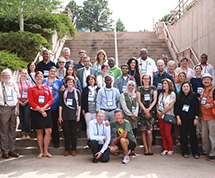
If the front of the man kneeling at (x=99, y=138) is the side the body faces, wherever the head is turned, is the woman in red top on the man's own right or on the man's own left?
on the man's own right

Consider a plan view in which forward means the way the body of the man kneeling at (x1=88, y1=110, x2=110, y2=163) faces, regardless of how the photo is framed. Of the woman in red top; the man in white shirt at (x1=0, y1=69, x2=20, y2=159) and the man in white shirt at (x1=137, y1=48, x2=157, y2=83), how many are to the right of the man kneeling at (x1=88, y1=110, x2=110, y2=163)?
2

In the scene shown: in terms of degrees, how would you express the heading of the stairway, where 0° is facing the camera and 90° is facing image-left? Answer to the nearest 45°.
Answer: approximately 0°

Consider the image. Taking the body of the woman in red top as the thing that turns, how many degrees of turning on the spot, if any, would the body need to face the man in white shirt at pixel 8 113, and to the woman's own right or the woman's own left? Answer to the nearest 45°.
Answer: approximately 90° to the woman's own right

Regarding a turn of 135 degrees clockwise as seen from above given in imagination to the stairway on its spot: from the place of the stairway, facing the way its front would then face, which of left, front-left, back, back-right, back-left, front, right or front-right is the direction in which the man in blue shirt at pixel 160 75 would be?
back-left

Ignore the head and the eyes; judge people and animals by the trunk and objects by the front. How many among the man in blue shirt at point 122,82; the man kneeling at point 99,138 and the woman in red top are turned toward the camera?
3

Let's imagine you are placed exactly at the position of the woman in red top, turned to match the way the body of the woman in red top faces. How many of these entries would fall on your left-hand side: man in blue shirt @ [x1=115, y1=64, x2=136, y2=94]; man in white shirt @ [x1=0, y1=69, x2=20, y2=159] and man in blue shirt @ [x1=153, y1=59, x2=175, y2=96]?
2

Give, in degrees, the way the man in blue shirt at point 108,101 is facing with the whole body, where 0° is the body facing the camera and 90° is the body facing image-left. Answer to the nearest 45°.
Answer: approximately 0°

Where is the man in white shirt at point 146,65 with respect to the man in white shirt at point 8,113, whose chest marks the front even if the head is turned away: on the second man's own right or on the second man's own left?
on the second man's own left

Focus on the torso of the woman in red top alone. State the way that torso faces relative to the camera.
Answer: toward the camera

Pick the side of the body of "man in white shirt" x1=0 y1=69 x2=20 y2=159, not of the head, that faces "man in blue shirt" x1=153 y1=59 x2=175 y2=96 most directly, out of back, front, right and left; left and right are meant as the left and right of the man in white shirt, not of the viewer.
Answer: left

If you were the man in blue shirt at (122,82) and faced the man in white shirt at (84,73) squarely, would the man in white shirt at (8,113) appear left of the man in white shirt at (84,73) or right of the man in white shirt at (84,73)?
left

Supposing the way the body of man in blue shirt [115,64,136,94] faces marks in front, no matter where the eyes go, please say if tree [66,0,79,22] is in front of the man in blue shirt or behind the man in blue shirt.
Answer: behind

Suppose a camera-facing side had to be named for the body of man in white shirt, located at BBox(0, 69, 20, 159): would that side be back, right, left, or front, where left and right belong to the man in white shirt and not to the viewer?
front
